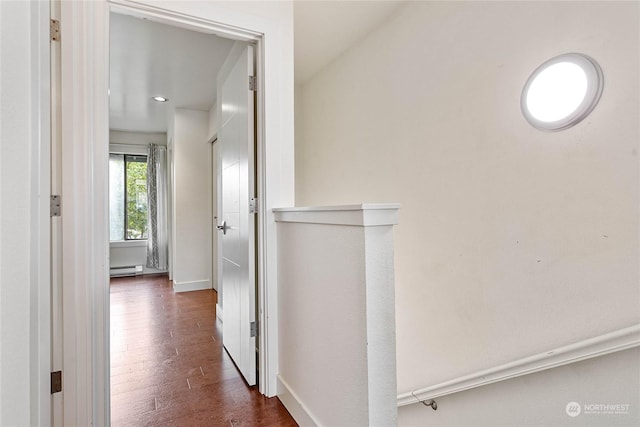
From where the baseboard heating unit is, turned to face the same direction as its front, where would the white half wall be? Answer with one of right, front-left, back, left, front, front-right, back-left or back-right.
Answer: front

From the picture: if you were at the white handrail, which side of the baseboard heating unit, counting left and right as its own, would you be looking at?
front

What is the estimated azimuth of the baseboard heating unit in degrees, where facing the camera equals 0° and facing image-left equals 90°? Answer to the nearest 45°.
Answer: approximately 0°

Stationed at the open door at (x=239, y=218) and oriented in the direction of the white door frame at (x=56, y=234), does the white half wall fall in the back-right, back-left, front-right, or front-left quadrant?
front-left

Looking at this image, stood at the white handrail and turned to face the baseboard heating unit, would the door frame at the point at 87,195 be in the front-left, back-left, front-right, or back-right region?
front-left

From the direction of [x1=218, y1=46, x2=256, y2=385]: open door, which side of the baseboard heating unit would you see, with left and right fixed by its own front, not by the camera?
front

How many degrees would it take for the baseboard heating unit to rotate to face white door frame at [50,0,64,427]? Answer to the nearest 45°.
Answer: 0° — it already faces it

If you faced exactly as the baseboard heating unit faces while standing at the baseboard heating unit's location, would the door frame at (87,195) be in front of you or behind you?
in front

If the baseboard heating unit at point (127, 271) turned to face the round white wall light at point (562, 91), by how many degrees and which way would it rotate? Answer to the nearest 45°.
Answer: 0° — it already faces it

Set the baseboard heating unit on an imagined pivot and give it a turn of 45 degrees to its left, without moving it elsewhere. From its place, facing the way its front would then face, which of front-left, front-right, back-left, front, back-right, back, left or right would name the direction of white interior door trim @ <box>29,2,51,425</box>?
front-right
